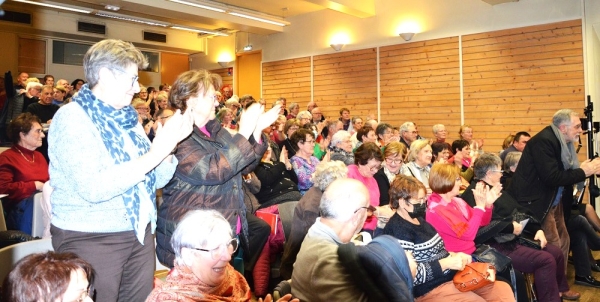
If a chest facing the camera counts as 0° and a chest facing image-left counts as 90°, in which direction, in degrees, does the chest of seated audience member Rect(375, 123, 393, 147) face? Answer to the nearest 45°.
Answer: approximately 315°

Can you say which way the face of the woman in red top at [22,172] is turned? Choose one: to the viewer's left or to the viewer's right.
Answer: to the viewer's right

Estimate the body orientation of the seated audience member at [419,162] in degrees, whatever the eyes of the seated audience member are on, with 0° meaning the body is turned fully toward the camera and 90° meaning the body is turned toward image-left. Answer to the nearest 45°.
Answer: approximately 315°

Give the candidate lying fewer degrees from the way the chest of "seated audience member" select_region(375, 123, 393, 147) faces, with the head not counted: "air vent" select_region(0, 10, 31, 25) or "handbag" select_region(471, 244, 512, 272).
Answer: the handbag

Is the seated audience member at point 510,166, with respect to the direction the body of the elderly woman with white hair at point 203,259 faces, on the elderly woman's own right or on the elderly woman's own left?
on the elderly woman's own left

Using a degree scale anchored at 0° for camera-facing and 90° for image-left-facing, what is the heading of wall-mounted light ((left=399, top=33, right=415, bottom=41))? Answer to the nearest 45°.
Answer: approximately 0°
